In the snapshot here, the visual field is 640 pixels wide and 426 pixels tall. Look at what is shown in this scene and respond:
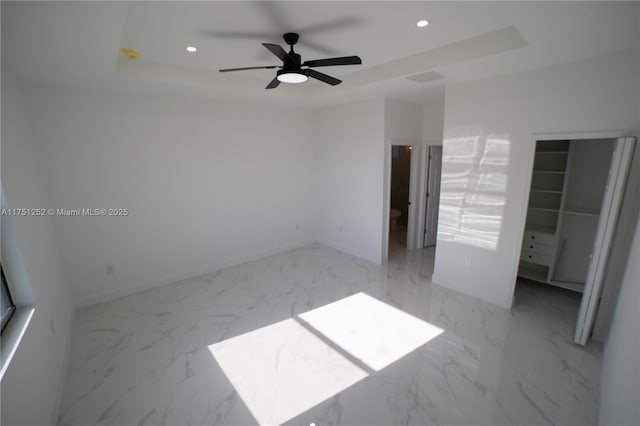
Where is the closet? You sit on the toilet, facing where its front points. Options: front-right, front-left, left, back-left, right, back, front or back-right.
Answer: front-right

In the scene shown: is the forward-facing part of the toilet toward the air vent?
no

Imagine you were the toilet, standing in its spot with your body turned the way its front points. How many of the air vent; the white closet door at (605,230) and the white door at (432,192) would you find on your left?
0

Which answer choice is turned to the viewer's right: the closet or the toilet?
the toilet

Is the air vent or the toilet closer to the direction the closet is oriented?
the air vent

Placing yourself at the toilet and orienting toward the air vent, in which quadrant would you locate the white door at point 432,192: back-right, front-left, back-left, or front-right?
front-left

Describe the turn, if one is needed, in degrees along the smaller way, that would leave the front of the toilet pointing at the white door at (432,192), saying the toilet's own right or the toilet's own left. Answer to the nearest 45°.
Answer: approximately 45° to the toilet's own right

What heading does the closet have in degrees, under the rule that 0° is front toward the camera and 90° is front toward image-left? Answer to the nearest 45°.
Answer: approximately 45°

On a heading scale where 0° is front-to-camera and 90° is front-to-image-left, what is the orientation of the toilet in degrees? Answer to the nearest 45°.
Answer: approximately 270°

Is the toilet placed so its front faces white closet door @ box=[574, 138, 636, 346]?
no

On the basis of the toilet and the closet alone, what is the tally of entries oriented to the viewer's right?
1
